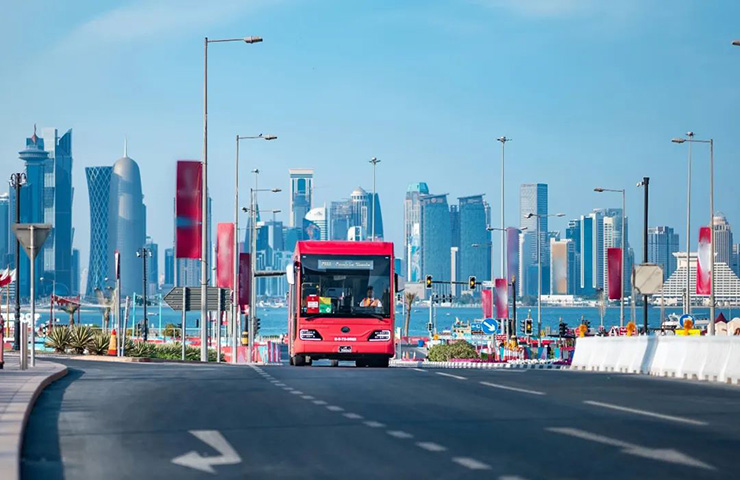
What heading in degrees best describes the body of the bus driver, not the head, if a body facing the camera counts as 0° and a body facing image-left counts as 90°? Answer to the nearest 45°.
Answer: approximately 0°

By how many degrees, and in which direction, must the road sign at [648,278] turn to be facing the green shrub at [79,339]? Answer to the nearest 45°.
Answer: approximately 90° to its left

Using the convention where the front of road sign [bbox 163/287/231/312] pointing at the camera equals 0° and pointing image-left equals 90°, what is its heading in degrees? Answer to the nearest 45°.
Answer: approximately 180°

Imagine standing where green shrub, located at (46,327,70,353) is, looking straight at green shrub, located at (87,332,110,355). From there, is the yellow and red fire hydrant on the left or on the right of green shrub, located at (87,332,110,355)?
right

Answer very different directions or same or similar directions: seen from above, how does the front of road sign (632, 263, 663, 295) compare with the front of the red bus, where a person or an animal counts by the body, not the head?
very different directions

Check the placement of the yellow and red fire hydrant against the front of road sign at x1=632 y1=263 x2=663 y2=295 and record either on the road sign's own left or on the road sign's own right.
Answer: on the road sign's own left

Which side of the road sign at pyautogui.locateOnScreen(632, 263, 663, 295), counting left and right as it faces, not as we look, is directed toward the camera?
back

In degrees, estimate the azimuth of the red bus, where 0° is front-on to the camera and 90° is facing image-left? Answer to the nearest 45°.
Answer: approximately 0°

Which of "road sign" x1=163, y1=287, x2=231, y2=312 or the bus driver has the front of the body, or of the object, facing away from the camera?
the road sign

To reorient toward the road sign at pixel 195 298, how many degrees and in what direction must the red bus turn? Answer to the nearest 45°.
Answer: approximately 135° to its right
